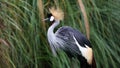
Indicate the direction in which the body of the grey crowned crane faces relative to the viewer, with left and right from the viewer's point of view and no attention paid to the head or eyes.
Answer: facing to the left of the viewer
